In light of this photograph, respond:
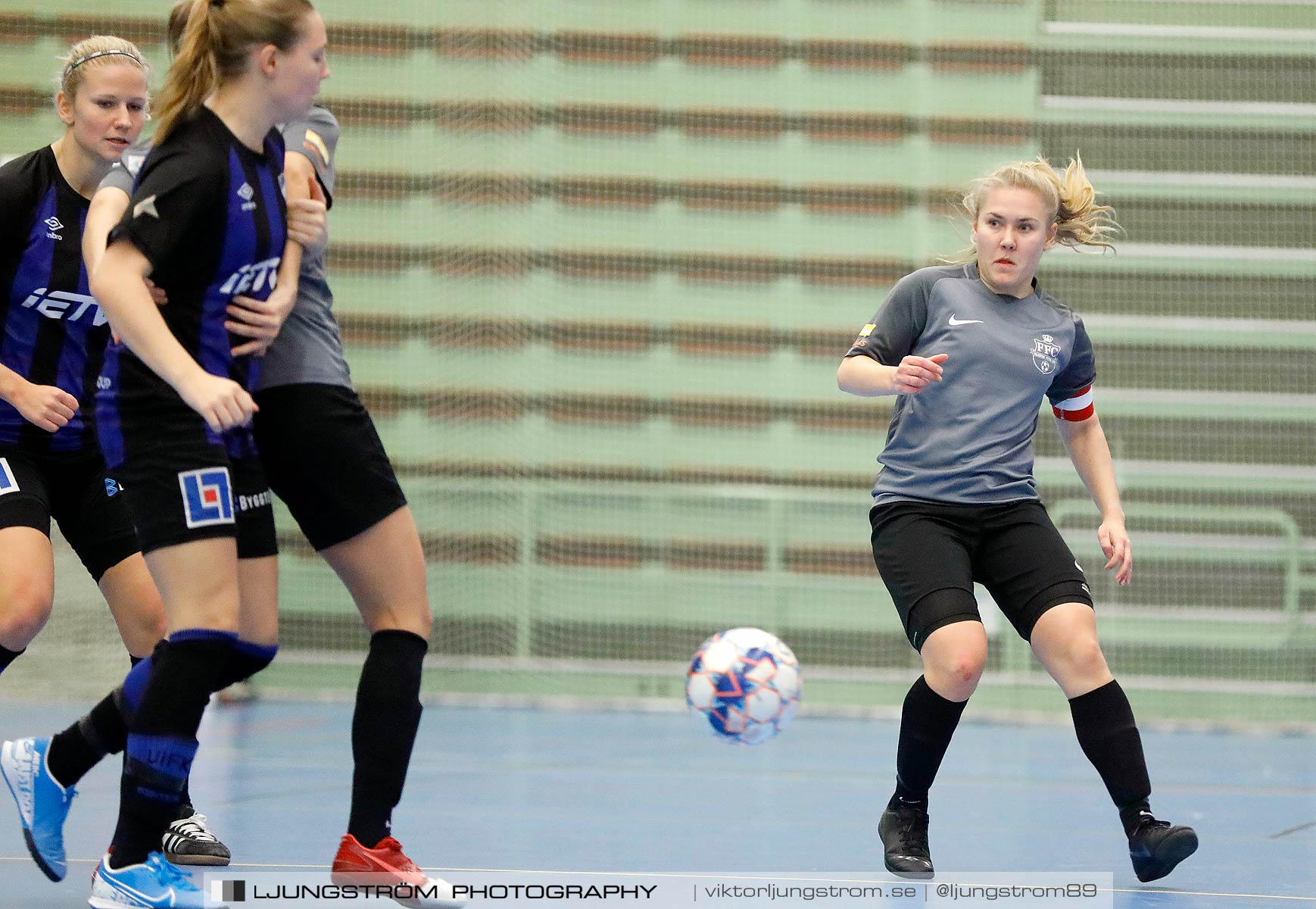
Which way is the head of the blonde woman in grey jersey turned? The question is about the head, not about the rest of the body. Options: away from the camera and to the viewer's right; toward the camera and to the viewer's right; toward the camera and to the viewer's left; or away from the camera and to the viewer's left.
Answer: toward the camera and to the viewer's left

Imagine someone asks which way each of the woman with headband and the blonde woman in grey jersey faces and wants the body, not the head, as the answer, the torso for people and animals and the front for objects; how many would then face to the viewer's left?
0

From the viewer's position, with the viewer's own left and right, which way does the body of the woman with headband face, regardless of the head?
facing the viewer and to the right of the viewer

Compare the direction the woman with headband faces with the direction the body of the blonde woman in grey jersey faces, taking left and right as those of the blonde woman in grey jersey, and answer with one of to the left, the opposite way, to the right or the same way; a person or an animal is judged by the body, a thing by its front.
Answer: to the left

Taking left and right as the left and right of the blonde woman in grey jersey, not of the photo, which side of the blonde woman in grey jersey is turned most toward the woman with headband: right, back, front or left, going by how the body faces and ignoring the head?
right

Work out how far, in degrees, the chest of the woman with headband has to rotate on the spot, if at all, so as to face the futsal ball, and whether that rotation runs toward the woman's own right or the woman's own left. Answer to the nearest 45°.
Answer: approximately 45° to the woman's own left

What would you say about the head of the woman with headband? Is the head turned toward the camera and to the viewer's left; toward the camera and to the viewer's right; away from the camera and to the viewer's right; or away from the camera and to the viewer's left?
toward the camera and to the viewer's right

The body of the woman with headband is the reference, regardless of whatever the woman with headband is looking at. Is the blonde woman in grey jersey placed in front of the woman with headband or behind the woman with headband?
in front

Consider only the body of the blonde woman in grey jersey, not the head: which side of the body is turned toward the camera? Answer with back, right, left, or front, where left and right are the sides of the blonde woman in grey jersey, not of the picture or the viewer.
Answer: front
